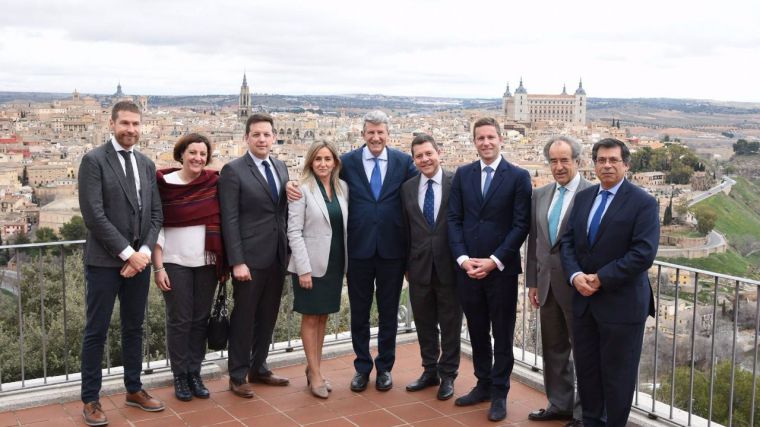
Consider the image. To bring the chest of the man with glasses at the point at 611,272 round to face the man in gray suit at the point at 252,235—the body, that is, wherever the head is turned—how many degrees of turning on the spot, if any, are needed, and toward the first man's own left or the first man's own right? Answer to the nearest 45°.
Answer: approximately 45° to the first man's own right

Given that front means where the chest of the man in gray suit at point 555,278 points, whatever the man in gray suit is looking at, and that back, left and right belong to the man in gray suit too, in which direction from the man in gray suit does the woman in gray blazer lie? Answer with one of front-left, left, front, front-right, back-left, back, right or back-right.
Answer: front-right

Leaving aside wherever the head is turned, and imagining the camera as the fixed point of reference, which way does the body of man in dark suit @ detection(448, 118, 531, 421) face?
toward the camera

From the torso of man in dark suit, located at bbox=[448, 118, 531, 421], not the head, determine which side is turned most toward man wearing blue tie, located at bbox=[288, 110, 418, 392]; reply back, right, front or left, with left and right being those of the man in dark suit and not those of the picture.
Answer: right

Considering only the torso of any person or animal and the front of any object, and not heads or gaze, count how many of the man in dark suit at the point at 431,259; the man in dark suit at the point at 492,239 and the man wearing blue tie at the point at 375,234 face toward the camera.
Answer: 3

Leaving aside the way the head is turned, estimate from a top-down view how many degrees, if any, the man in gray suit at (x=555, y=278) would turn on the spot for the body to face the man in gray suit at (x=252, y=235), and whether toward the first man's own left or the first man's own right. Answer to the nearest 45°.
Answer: approximately 45° to the first man's own right

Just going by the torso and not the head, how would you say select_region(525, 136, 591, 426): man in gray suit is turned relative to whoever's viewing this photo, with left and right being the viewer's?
facing the viewer and to the left of the viewer

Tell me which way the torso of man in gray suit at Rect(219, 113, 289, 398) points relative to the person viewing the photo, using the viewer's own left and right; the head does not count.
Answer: facing the viewer and to the right of the viewer

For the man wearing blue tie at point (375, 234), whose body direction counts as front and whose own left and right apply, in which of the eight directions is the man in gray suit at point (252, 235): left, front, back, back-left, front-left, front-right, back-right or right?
right

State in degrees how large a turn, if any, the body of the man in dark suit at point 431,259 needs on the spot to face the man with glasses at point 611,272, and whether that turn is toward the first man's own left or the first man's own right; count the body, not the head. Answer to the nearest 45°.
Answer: approximately 45° to the first man's own left

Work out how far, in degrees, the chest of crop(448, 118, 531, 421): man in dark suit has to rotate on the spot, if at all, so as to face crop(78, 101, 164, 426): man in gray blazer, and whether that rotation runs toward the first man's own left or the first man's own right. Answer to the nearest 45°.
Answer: approximately 90° to the first man's own right
